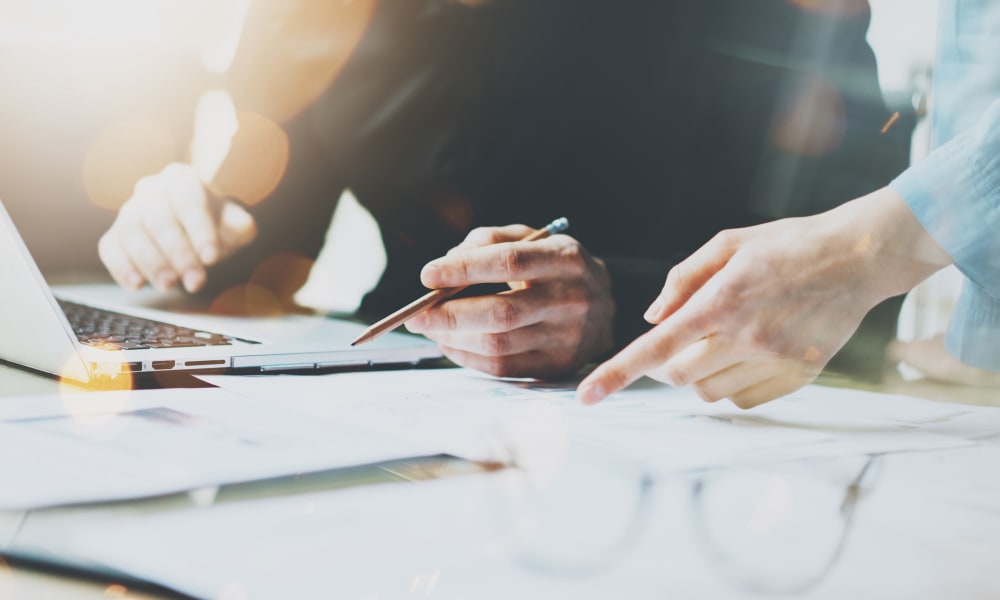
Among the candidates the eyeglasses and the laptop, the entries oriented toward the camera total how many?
1

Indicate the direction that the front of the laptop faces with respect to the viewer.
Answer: facing away from the viewer and to the right of the viewer

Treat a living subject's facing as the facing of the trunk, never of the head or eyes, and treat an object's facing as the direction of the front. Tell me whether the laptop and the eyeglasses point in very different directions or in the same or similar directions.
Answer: very different directions

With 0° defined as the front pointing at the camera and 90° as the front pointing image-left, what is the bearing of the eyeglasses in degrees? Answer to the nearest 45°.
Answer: approximately 0°
